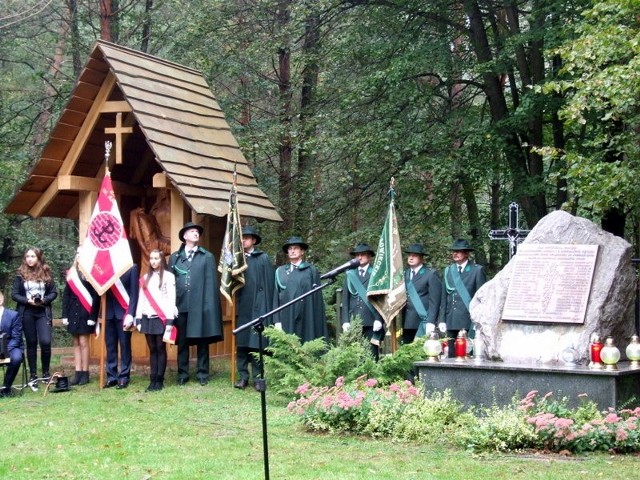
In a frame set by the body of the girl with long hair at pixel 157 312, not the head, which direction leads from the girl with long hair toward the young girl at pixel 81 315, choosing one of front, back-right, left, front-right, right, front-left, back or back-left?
right

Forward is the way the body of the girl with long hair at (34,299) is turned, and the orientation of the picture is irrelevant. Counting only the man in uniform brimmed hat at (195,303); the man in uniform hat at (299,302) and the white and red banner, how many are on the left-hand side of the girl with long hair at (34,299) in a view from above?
3

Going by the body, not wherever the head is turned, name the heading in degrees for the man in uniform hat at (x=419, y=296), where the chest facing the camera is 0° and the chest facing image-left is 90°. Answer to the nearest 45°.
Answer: approximately 45°

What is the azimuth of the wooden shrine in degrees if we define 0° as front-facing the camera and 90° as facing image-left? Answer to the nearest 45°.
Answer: approximately 45°

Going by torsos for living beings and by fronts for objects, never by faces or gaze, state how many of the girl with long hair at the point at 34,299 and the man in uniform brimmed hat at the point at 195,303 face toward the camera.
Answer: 2

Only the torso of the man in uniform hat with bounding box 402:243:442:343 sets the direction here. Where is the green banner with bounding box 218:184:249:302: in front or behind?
in front

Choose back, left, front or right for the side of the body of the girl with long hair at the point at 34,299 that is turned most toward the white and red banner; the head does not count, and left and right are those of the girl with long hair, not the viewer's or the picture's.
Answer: left

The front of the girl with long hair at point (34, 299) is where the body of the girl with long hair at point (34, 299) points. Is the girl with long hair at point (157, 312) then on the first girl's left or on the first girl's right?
on the first girl's left
